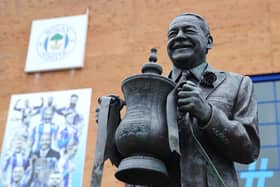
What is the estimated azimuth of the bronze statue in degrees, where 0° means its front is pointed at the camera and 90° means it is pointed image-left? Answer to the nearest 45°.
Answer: approximately 45°

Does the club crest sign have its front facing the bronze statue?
yes

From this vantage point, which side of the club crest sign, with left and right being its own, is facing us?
front

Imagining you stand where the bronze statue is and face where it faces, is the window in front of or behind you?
behind

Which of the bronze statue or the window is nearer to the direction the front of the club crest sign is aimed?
the bronze statue

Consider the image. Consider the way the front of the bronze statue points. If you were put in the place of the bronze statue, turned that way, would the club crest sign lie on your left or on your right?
on your right

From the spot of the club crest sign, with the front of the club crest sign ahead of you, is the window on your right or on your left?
on your left
